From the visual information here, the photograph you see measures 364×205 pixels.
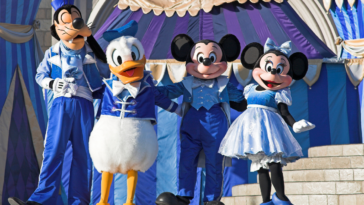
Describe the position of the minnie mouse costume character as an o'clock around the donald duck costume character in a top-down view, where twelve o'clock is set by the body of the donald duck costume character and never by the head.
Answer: The minnie mouse costume character is roughly at 9 o'clock from the donald duck costume character.

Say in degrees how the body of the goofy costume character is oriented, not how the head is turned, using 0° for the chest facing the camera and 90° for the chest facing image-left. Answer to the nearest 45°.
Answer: approximately 0°

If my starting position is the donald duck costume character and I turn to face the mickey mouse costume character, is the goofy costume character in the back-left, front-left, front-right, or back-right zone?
back-left

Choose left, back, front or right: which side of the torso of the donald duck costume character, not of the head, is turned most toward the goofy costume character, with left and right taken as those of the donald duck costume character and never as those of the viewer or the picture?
right

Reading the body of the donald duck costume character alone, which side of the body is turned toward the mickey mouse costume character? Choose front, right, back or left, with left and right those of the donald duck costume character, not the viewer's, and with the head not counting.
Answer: left

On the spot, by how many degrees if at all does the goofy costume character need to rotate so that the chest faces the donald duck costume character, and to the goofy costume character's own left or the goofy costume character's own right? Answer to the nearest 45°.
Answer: approximately 45° to the goofy costume character's own left
